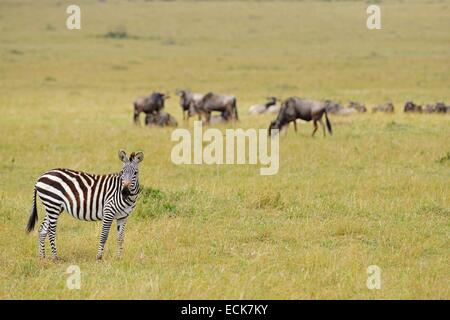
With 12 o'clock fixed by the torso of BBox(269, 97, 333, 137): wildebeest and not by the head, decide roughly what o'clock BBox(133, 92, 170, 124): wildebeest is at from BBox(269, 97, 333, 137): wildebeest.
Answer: BBox(133, 92, 170, 124): wildebeest is roughly at 1 o'clock from BBox(269, 97, 333, 137): wildebeest.

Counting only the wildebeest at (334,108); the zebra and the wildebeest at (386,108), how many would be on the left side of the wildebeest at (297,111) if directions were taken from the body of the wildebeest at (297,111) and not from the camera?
1

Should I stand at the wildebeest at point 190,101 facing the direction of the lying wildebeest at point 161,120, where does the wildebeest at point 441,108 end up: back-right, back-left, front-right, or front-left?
back-left

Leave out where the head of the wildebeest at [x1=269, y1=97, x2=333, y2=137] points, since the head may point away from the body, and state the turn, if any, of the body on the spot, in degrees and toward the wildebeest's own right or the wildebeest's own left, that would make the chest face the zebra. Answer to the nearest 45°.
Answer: approximately 90° to the wildebeest's own left
